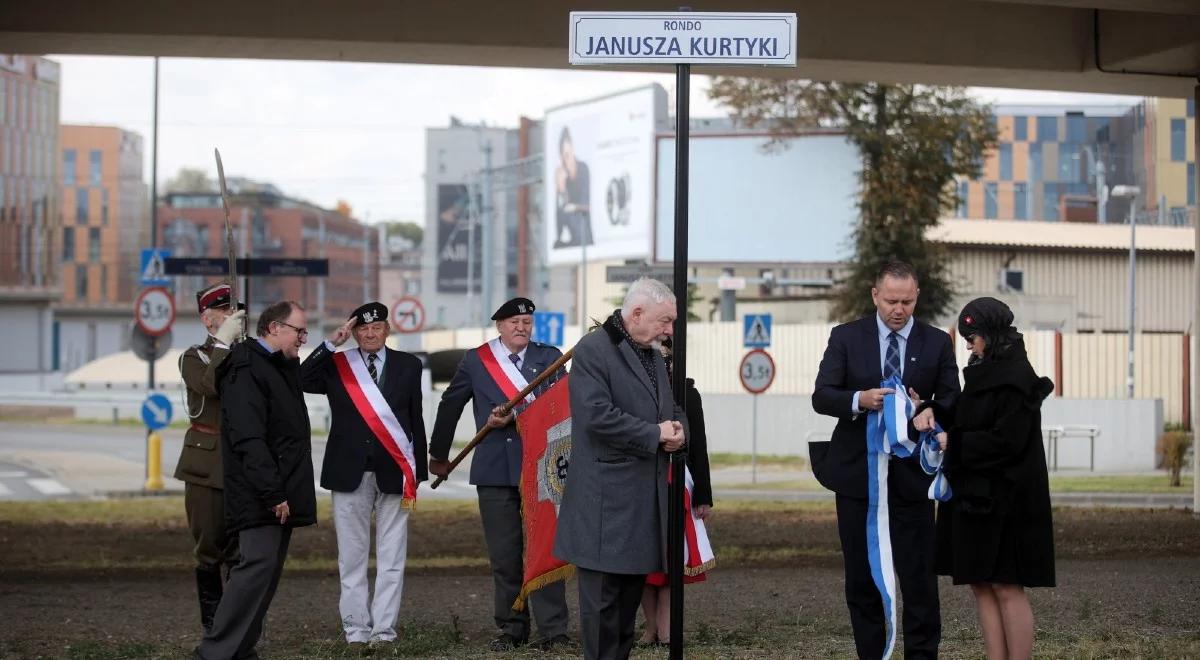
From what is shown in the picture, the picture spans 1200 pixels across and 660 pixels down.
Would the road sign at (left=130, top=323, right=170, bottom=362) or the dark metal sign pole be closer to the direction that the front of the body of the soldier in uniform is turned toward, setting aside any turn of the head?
the dark metal sign pole

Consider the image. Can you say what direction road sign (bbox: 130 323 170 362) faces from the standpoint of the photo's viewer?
facing away from the viewer

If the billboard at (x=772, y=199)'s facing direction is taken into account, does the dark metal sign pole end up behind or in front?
in front

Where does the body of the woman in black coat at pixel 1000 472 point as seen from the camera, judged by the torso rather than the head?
to the viewer's left

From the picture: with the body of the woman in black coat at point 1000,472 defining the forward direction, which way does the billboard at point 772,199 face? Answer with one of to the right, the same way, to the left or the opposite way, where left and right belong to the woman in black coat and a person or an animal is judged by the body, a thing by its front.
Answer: to the left

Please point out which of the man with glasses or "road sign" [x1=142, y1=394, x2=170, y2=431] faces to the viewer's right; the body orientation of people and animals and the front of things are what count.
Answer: the man with glasses

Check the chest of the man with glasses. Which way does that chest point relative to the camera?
to the viewer's right

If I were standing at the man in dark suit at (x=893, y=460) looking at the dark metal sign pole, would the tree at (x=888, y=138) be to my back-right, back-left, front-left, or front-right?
back-right

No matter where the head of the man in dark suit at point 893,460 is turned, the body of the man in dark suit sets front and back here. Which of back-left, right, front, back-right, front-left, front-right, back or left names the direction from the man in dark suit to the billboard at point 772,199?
back

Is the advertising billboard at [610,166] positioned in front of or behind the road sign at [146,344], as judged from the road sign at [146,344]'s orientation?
in front

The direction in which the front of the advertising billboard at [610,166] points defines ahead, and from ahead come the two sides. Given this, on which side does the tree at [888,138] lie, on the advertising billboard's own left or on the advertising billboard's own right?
on the advertising billboard's own left

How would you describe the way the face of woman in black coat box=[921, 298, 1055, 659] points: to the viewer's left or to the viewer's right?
to the viewer's left

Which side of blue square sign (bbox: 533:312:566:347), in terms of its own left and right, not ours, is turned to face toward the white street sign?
front
